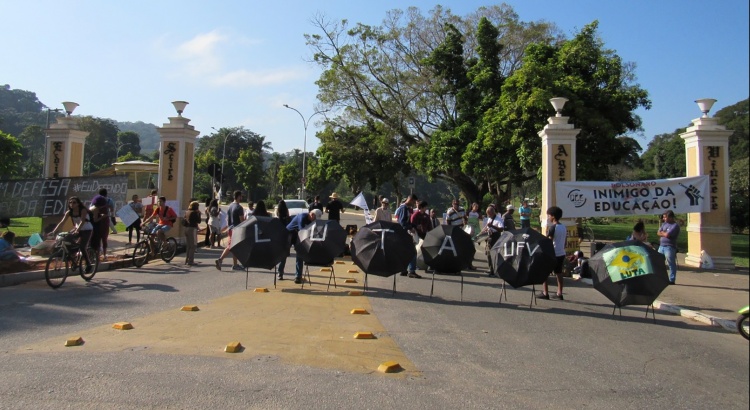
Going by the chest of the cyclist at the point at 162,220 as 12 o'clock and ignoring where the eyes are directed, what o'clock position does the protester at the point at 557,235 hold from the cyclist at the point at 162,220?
the protester at the point at 557,235 is roughly at 9 o'clock from the cyclist at the point at 162,220.

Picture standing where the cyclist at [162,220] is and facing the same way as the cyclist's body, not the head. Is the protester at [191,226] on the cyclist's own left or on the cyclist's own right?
on the cyclist's own left

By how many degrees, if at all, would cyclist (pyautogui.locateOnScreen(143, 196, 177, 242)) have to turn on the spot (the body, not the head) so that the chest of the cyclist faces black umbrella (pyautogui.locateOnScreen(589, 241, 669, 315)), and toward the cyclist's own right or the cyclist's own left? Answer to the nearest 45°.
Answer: approximately 90° to the cyclist's own left

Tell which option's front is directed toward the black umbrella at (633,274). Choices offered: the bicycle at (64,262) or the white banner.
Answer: the white banner

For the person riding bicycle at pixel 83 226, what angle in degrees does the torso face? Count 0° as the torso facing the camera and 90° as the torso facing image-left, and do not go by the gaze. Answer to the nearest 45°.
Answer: approximately 45°

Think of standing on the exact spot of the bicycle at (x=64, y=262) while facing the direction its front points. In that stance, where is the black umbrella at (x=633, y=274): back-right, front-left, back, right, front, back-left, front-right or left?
left

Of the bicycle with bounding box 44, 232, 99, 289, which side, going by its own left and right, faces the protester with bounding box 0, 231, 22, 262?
right

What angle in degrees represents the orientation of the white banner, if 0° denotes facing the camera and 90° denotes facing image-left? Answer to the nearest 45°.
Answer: approximately 0°

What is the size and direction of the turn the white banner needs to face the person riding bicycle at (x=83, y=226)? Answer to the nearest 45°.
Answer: approximately 45° to its right
